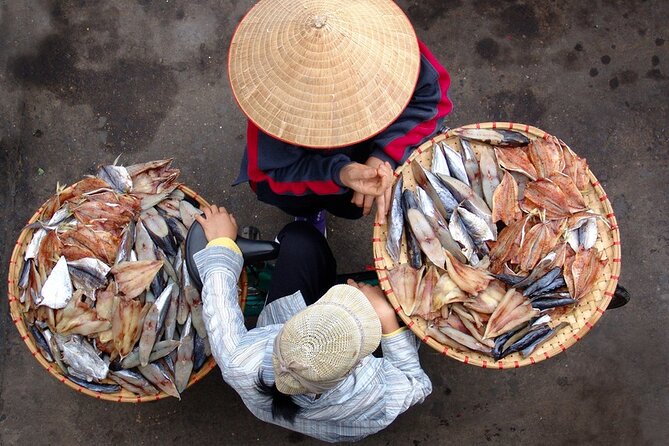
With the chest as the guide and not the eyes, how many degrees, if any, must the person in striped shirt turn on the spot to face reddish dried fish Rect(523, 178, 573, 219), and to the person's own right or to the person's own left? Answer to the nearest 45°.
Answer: approximately 45° to the person's own right

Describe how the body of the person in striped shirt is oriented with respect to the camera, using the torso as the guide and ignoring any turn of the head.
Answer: away from the camera

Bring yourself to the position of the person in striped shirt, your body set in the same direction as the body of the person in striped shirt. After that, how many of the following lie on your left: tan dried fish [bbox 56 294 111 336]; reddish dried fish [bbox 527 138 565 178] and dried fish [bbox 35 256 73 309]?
2

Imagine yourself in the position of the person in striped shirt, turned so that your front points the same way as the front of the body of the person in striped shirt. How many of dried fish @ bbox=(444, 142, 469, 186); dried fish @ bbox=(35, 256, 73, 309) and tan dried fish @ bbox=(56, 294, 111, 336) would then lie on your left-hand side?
2
